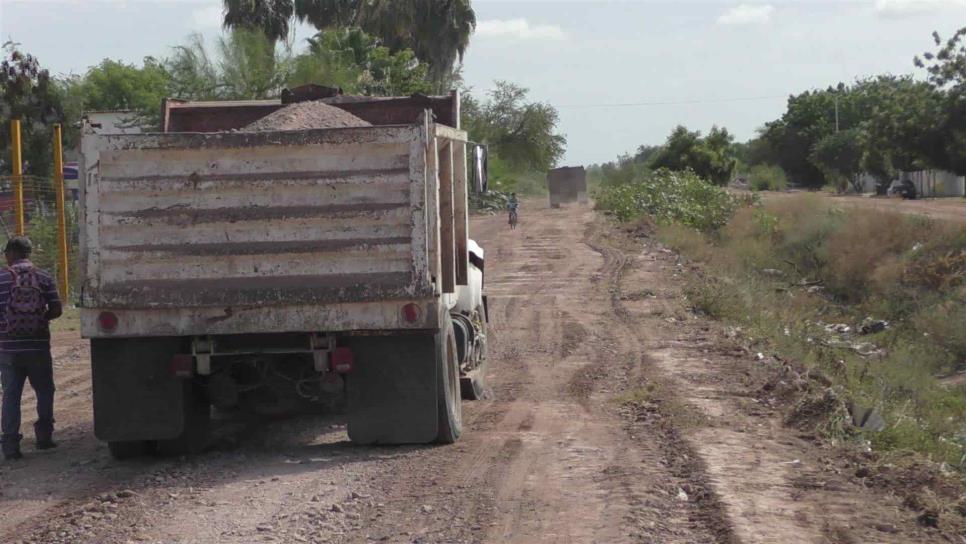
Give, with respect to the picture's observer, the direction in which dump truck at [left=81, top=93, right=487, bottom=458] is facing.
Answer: facing away from the viewer

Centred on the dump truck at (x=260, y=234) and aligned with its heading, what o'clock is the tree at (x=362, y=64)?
The tree is roughly at 12 o'clock from the dump truck.

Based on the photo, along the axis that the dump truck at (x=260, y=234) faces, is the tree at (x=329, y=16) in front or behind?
in front

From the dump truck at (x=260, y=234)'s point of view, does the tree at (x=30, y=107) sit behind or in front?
in front

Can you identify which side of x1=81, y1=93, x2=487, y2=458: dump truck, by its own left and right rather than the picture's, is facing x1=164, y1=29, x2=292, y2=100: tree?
front

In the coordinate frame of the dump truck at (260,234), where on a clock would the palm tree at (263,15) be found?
The palm tree is roughly at 12 o'clock from the dump truck.

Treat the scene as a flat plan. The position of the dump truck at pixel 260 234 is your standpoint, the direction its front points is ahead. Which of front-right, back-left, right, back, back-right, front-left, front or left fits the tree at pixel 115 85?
front

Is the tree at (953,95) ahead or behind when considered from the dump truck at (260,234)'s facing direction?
ahead

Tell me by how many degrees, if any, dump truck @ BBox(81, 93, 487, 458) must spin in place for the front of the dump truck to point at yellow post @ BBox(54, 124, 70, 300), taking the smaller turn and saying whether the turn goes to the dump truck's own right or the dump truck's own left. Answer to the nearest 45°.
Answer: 0° — it already faces it
